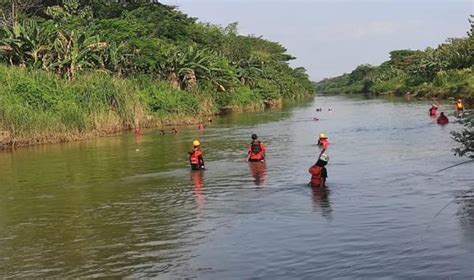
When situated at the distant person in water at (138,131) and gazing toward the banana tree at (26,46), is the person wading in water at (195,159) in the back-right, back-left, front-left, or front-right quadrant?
back-left

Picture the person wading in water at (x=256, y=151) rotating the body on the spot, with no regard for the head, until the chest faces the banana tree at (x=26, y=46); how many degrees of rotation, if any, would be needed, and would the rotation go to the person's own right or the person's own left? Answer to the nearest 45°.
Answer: approximately 45° to the person's own left

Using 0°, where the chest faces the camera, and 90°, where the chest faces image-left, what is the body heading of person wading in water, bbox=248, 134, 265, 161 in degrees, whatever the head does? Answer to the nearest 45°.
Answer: approximately 180°

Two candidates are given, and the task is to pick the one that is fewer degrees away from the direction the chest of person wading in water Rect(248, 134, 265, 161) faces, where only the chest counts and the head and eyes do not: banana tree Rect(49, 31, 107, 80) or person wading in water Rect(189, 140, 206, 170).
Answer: the banana tree

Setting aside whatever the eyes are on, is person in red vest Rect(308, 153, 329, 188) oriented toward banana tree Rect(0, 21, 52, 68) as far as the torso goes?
no

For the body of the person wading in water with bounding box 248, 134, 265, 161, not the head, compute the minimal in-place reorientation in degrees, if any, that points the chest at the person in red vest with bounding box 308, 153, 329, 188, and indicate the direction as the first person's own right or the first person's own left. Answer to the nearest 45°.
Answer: approximately 180°

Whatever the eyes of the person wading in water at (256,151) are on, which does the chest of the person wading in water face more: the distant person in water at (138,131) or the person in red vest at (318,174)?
the distant person in water

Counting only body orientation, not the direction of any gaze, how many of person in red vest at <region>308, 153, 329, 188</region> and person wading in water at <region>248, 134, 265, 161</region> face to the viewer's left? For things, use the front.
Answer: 0

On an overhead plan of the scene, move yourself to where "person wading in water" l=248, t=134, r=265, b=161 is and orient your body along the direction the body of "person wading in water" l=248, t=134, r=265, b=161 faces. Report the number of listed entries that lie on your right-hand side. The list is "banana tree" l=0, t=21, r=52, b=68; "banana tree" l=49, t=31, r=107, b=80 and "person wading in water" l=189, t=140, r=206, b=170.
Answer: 0

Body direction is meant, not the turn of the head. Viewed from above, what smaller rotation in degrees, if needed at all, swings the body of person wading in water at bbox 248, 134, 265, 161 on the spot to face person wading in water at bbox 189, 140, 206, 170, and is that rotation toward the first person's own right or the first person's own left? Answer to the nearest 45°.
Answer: approximately 135° to the first person's own left

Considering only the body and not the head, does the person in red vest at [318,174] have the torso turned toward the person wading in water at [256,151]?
no

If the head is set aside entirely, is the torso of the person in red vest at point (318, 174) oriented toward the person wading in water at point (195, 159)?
no

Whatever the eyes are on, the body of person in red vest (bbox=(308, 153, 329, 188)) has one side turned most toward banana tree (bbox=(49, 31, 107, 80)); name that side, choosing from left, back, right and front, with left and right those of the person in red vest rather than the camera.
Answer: left
